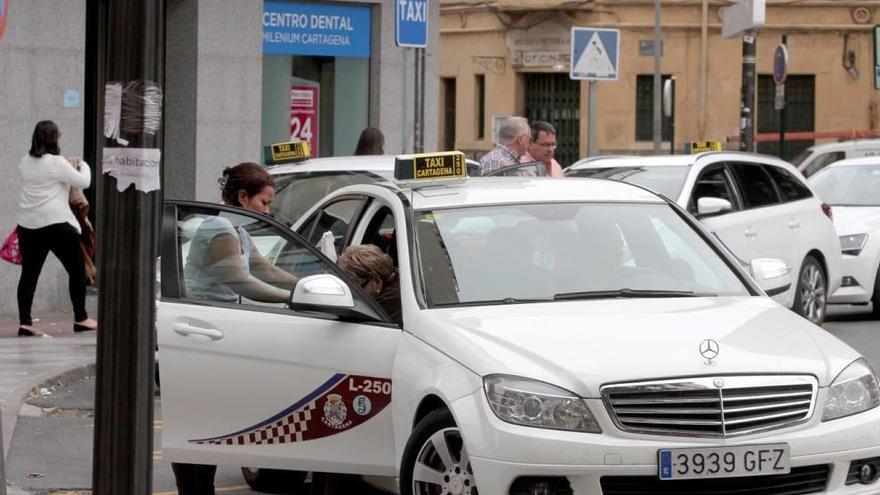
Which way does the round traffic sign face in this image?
to the viewer's left

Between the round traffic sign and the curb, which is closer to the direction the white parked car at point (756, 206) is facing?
the curb

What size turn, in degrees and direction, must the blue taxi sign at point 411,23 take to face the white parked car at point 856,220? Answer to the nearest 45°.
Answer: approximately 90° to its left

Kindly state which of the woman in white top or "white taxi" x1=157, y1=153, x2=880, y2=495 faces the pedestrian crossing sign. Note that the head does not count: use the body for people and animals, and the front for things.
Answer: the woman in white top

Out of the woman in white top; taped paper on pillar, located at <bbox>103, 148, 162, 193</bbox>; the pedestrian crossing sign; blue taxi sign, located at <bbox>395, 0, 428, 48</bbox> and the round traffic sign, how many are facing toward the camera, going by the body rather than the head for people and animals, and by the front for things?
3

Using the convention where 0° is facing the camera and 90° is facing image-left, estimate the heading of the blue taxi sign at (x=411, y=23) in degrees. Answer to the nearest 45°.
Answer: approximately 0°

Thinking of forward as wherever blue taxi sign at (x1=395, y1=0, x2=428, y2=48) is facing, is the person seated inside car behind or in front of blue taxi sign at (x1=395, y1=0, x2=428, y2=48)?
in front

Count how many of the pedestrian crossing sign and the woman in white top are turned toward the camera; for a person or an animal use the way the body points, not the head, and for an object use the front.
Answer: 1

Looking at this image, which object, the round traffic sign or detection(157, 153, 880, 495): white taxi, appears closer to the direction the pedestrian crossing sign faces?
the white taxi
